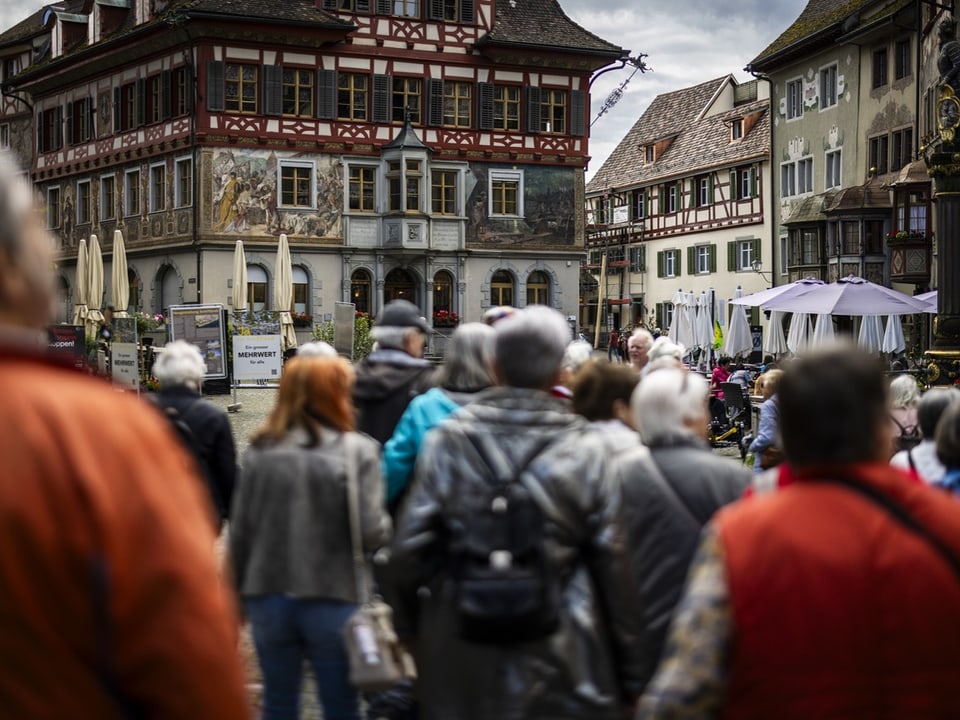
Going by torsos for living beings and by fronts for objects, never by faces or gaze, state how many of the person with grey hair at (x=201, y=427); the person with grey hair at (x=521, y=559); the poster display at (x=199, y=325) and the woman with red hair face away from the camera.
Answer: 3

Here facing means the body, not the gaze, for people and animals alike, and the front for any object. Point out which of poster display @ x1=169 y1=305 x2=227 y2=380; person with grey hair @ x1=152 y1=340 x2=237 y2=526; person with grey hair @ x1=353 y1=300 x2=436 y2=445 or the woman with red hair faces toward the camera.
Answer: the poster display

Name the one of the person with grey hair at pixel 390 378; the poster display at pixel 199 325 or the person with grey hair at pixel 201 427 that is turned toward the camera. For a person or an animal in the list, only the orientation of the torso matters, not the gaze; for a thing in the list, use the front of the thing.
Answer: the poster display

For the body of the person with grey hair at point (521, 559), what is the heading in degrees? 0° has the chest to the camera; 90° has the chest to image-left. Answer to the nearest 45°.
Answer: approximately 180°

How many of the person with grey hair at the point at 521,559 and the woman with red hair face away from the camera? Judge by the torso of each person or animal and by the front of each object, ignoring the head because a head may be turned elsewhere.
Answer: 2

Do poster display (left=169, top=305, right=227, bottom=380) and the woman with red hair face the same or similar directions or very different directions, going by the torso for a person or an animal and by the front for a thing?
very different directions

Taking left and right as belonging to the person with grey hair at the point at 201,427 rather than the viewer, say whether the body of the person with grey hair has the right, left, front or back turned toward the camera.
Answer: back

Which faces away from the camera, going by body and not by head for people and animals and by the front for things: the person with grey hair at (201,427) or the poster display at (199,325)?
the person with grey hair

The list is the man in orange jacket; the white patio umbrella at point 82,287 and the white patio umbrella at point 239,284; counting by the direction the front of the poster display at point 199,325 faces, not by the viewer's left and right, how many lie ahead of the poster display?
1

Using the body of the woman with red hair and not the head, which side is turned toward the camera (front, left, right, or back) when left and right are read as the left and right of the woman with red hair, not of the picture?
back

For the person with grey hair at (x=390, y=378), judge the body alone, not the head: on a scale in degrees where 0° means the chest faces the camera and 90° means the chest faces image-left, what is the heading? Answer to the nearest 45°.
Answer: approximately 225°

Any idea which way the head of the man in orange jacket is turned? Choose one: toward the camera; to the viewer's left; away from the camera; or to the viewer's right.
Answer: away from the camera

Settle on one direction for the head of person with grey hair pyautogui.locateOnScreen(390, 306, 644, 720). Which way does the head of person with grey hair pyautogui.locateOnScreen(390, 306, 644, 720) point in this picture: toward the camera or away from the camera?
away from the camera
